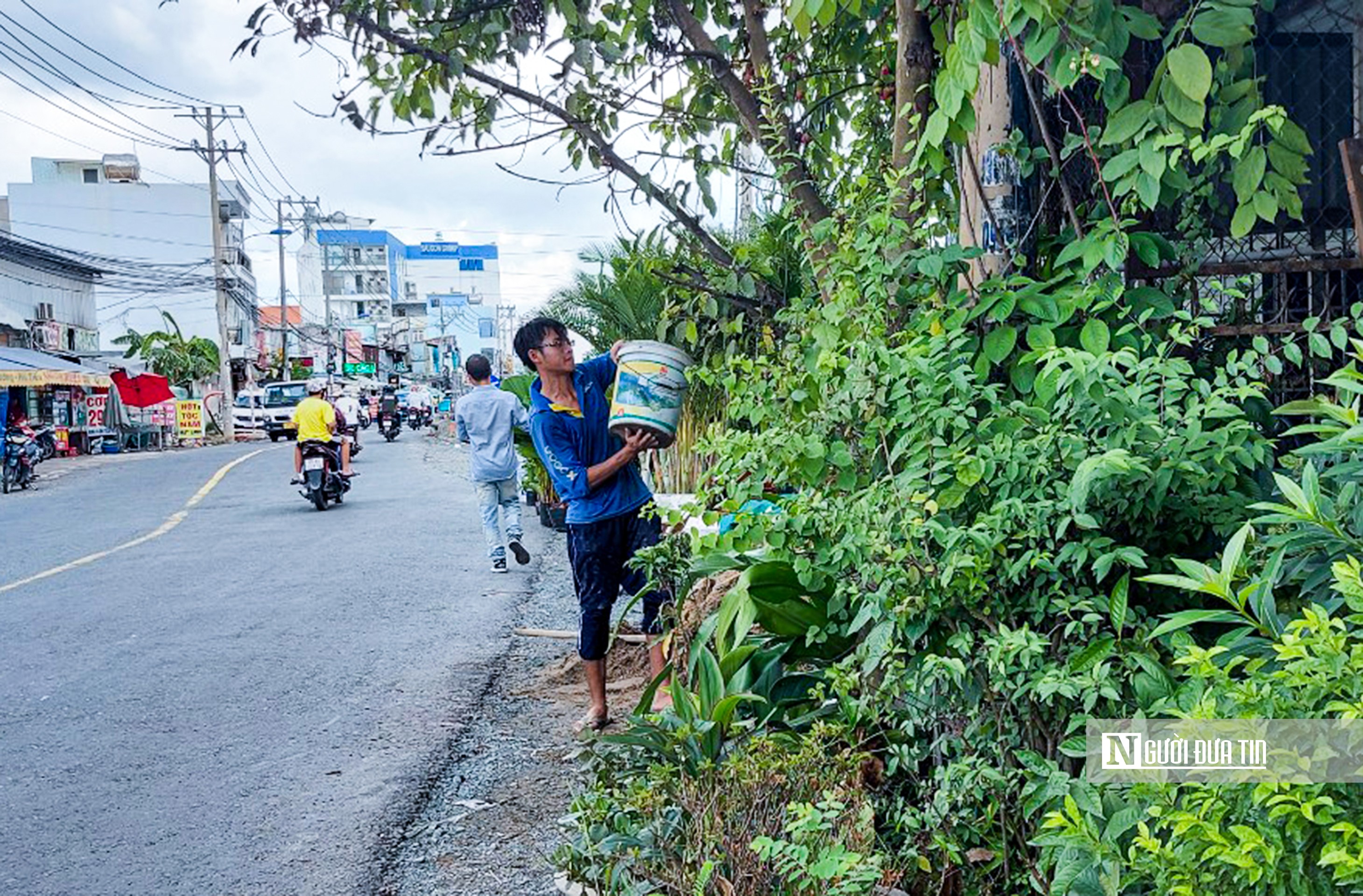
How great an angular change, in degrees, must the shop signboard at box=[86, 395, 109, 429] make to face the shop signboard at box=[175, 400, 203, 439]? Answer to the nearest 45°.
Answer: approximately 135° to its left

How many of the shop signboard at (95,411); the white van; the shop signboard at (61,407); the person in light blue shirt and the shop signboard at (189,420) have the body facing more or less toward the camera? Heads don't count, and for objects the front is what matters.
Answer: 4

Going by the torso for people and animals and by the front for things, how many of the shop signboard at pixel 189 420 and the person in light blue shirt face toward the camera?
1

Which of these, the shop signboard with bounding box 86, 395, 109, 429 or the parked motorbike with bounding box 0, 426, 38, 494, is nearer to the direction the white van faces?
the parked motorbike

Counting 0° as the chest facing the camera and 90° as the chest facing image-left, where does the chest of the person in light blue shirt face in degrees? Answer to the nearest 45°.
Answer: approximately 180°

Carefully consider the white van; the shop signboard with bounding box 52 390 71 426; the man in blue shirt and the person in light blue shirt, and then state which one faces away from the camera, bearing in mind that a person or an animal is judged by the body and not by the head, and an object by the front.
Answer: the person in light blue shirt
